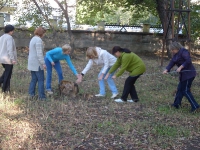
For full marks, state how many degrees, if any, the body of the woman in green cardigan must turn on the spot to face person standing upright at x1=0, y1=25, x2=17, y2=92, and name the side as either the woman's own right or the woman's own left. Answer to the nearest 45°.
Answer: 0° — they already face them

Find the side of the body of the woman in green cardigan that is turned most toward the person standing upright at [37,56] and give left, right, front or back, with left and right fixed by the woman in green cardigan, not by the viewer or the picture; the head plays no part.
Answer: front

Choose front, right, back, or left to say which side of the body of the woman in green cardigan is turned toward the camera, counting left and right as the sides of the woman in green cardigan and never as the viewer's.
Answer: left

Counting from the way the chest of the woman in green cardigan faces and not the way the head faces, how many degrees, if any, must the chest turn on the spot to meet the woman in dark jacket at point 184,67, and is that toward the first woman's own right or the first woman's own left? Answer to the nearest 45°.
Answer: approximately 180°

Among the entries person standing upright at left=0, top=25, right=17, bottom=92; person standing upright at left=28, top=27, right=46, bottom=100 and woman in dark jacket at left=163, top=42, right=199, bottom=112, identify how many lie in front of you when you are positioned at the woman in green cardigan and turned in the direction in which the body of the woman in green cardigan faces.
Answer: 2

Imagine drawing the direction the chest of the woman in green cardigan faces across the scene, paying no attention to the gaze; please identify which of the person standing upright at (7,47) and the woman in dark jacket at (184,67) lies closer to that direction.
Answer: the person standing upright

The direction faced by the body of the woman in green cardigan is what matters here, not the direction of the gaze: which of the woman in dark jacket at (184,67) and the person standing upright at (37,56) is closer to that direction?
the person standing upright

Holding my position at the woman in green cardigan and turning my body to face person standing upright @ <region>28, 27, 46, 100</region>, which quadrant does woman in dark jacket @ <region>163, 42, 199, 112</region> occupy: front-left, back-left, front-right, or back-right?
back-left
